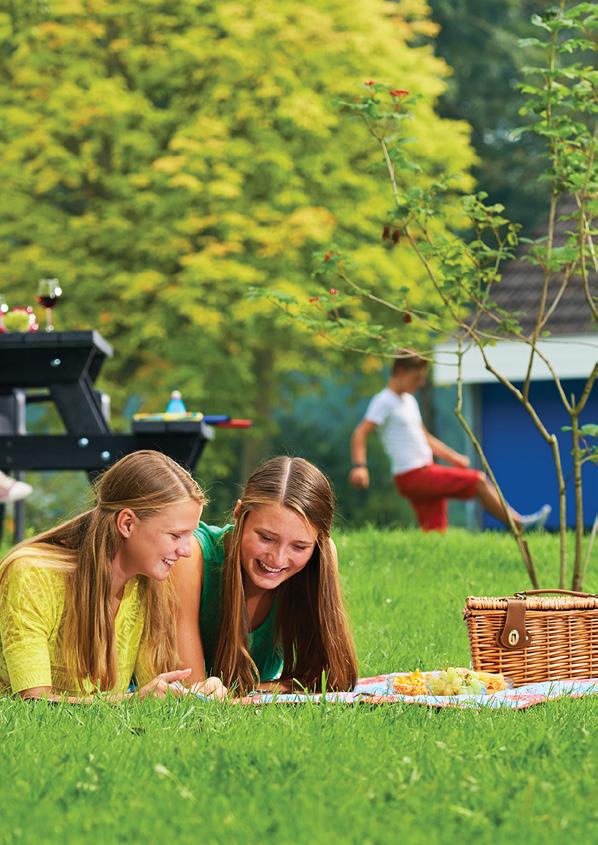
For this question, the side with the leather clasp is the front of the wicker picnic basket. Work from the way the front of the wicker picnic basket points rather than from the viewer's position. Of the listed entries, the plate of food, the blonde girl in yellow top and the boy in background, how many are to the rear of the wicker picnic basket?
1

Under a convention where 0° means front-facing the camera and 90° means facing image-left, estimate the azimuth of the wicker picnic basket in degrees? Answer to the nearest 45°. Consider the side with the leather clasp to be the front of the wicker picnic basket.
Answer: approximately 0°

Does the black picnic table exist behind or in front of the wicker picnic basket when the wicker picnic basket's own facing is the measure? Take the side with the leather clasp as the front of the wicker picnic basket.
behind

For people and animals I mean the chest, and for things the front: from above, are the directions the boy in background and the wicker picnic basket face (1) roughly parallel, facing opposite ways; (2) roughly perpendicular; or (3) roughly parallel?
roughly perpendicular

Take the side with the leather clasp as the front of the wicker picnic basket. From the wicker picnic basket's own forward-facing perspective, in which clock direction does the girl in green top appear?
The girl in green top is roughly at 2 o'clock from the wicker picnic basket.

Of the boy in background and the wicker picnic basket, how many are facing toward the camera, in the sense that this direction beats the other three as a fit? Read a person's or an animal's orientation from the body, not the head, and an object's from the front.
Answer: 1
